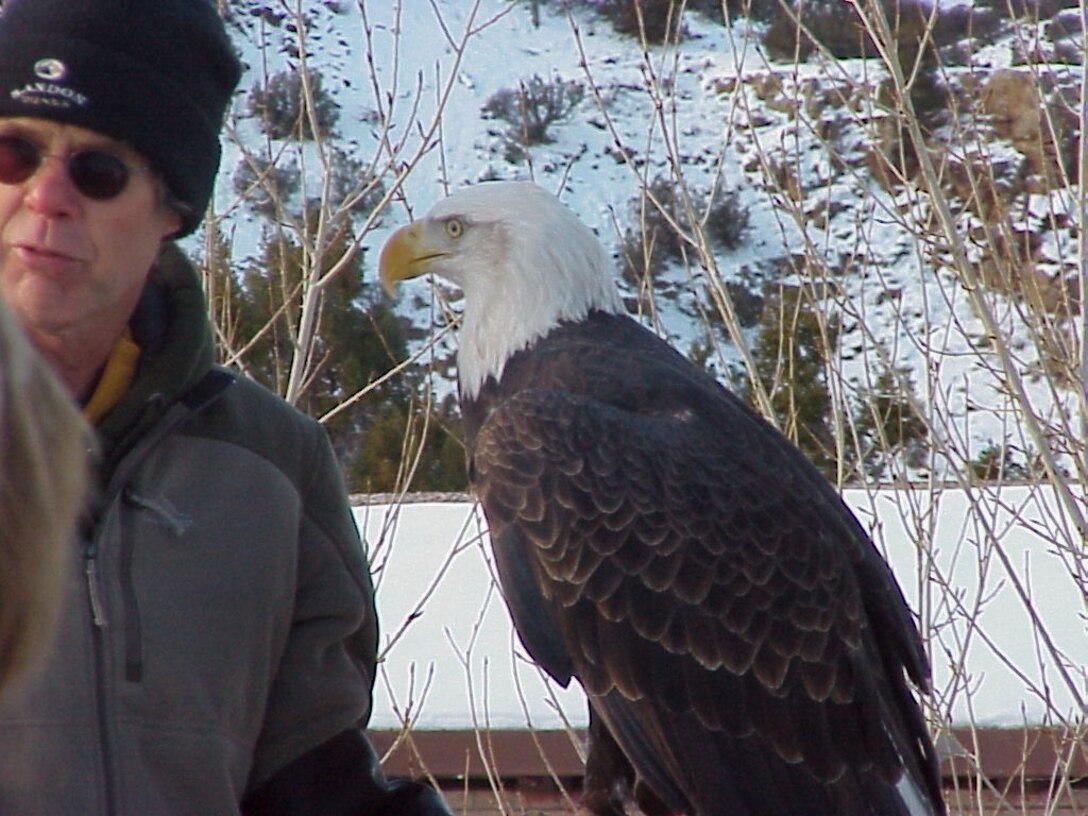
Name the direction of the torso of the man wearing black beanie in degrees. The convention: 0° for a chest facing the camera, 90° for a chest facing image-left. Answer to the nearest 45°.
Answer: approximately 45°

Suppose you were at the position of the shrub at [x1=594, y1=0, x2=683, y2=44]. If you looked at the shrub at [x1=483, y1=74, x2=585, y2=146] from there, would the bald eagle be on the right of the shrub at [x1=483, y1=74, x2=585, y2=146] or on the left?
left

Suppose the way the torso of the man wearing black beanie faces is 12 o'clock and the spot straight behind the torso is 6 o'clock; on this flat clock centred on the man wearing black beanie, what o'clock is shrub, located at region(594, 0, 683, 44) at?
The shrub is roughly at 5 o'clock from the man wearing black beanie.

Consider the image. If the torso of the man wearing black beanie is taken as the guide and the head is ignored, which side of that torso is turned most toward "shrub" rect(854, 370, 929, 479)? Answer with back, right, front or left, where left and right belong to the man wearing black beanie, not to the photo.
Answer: back
